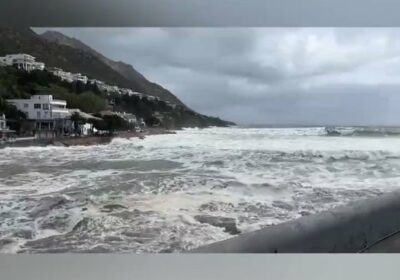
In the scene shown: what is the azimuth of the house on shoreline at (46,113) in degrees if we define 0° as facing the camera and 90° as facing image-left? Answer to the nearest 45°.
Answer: approximately 315°
